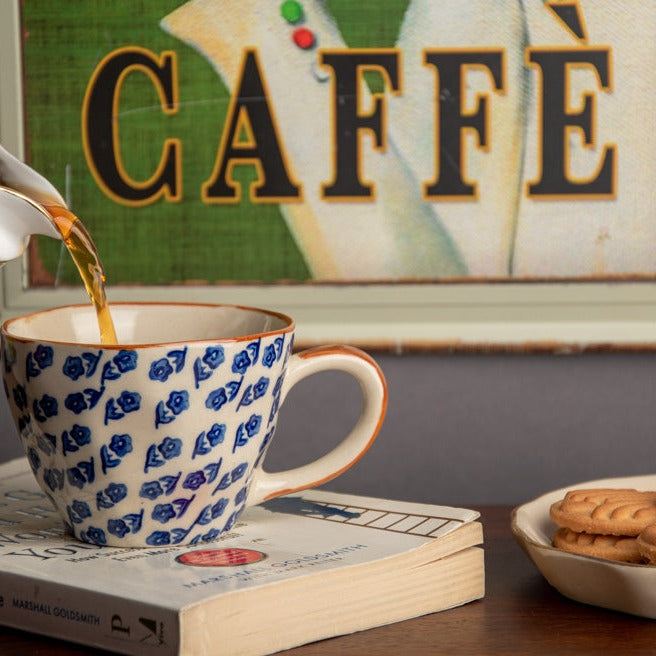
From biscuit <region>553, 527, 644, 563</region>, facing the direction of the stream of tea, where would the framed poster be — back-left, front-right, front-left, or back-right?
front-right

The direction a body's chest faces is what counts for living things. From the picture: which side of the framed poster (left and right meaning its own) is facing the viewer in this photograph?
front
